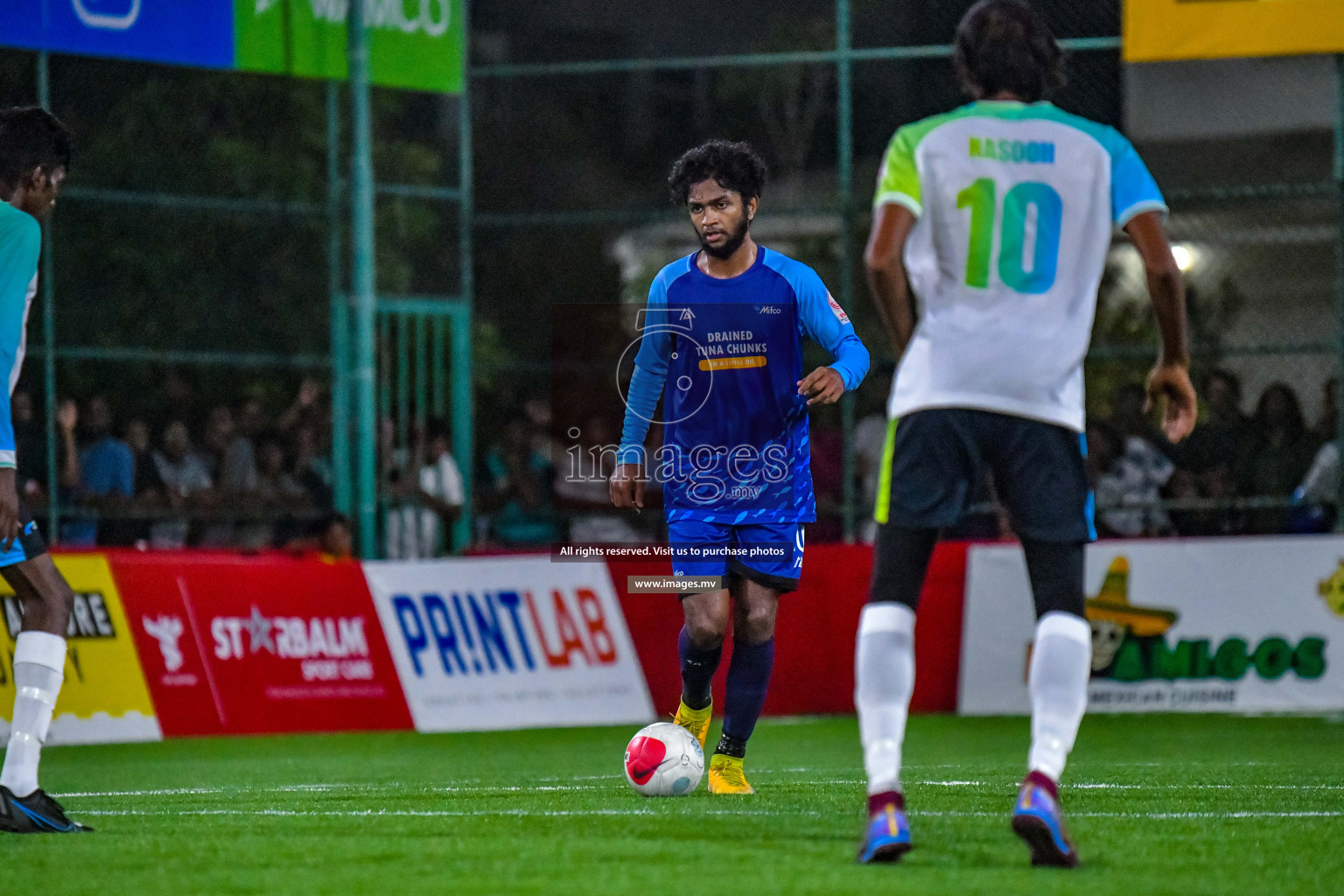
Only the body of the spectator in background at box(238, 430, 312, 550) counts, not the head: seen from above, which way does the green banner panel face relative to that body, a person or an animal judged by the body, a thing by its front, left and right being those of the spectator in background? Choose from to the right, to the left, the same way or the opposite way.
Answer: the same way

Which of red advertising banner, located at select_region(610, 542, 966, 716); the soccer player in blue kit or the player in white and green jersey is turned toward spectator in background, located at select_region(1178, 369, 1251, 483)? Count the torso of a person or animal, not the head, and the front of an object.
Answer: the player in white and green jersey

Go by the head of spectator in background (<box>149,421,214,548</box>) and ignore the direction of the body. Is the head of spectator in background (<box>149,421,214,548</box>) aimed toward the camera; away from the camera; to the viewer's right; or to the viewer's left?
toward the camera

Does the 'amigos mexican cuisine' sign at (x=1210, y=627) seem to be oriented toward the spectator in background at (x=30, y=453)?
no

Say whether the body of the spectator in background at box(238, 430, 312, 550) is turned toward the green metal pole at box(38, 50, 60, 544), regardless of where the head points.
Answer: no

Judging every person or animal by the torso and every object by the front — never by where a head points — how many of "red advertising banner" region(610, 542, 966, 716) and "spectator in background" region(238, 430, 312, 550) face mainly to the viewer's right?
0

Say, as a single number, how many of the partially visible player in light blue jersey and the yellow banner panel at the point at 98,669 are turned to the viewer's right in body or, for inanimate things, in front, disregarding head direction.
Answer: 1

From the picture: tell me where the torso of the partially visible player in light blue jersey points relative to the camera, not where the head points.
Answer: to the viewer's right

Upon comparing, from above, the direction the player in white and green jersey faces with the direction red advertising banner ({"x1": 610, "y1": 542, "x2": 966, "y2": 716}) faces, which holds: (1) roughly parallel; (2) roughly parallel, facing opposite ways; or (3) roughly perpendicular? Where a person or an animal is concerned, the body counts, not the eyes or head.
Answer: roughly parallel, facing opposite ways

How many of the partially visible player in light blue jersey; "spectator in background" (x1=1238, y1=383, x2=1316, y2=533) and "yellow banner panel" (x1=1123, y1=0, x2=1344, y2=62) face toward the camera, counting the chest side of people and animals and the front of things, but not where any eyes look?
2

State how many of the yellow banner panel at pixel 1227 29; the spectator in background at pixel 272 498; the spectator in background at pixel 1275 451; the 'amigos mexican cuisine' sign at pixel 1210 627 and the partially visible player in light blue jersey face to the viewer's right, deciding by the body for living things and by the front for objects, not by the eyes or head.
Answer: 1

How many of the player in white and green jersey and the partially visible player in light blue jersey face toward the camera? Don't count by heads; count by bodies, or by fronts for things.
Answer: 0

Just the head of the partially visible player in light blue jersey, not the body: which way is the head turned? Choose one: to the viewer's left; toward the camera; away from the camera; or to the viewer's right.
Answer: to the viewer's right

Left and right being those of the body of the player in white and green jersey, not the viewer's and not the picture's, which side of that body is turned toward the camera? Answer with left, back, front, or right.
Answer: back

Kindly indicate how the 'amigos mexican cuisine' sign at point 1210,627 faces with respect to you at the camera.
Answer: facing the viewer

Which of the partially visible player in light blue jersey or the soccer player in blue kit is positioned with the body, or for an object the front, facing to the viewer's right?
the partially visible player in light blue jersey

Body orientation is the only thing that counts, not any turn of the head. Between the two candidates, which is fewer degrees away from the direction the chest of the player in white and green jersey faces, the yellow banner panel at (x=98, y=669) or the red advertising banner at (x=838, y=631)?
the red advertising banner

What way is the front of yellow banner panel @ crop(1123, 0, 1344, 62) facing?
toward the camera

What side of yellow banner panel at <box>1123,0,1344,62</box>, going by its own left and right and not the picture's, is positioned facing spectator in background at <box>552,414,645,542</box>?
right

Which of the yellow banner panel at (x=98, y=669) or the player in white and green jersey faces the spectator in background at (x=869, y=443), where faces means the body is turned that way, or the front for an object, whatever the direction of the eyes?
the player in white and green jersey

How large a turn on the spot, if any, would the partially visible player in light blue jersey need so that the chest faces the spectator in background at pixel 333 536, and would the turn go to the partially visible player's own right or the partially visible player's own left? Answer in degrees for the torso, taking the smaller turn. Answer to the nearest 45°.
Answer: approximately 90° to the partially visible player's own left
